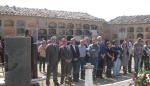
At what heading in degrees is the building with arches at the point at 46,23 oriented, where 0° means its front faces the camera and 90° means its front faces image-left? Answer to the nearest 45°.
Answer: approximately 315°

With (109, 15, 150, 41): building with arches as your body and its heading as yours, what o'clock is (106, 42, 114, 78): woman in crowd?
The woman in crowd is roughly at 12 o'clock from the building with arches.

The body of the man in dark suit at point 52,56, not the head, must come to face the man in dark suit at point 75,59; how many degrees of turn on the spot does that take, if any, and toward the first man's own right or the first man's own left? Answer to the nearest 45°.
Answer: approximately 135° to the first man's own left

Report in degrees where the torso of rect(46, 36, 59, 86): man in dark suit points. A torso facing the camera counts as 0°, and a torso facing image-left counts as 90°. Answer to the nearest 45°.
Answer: approximately 0°

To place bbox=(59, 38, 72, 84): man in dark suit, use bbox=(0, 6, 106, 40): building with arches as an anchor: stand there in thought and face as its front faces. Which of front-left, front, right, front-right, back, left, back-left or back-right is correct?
front-right

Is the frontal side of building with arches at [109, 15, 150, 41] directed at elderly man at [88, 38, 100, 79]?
yes

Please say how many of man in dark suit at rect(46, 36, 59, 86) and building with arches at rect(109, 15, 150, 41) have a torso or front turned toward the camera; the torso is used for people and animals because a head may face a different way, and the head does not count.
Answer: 2

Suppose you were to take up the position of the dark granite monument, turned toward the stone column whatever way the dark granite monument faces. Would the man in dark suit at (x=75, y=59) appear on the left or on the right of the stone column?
left

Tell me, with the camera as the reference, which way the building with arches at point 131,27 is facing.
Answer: facing the viewer

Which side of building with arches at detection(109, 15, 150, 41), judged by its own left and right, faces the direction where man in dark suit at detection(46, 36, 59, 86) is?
front

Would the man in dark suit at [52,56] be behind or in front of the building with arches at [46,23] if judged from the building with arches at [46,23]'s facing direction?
in front

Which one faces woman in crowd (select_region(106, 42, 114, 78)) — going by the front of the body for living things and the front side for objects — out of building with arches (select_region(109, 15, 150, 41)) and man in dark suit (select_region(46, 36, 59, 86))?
the building with arches

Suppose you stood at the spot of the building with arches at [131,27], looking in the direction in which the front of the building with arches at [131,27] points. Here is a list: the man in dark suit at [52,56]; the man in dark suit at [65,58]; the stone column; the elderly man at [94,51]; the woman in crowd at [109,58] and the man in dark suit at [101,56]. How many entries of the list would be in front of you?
6

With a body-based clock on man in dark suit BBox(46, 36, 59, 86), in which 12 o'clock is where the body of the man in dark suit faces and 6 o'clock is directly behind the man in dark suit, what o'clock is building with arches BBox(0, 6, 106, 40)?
The building with arches is roughly at 6 o'clock from the man in dark suit.

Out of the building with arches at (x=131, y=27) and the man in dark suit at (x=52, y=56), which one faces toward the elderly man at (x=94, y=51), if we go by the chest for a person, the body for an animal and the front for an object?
the building with arches

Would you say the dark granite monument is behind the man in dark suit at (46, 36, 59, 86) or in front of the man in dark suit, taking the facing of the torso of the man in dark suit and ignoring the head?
in front

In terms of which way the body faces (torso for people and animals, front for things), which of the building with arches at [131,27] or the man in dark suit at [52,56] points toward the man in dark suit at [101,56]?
the building with arches

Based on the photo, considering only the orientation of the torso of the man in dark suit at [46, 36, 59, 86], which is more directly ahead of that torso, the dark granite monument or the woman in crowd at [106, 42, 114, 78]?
the dark granite monument

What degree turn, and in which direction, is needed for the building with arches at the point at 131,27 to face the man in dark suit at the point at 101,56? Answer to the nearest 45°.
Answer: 0° — it already faces them
